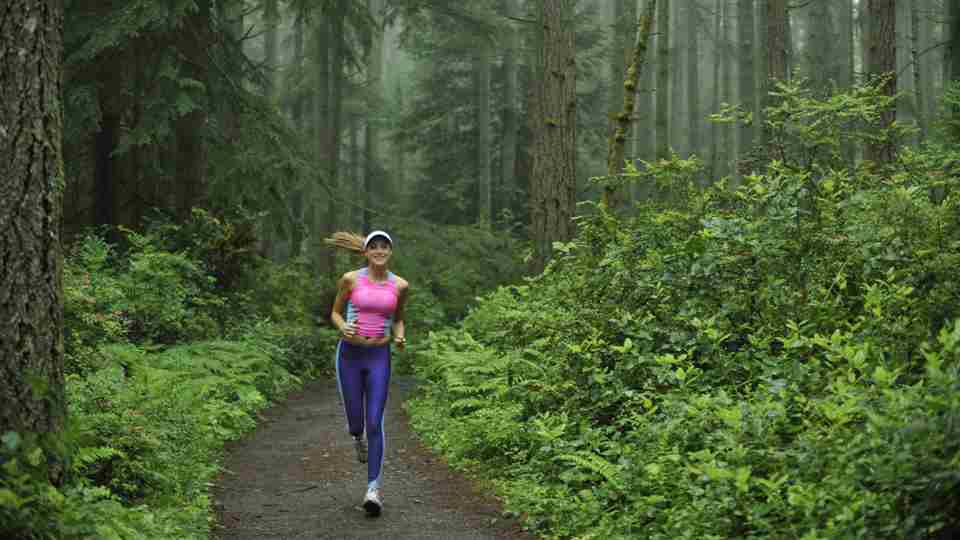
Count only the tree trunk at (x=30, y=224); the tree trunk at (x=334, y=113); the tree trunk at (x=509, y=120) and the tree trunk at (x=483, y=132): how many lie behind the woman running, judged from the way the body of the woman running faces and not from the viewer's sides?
3

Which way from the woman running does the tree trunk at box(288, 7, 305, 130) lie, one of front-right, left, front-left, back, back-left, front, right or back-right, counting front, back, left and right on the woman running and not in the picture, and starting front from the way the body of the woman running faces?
back

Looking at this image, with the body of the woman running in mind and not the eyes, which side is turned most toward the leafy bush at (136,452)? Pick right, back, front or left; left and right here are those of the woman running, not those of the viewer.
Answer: right

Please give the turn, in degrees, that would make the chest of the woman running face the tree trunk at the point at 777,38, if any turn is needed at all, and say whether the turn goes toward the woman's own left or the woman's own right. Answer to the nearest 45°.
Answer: approximately 135° to the woman's own left

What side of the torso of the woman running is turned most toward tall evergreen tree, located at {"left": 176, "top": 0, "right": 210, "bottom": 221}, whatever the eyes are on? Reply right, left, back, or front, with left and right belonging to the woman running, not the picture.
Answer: back

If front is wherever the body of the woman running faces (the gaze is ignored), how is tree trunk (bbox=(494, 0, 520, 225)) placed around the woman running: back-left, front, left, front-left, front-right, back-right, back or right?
back

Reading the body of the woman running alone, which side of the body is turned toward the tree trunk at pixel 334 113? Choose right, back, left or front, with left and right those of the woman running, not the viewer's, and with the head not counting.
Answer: back

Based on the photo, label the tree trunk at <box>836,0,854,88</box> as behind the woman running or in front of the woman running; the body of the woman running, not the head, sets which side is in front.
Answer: behind

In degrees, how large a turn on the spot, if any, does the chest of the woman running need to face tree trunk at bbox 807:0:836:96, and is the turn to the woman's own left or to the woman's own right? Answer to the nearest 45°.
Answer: approximately 135° to the woman's own left

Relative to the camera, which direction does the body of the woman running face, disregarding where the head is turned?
toward the camera

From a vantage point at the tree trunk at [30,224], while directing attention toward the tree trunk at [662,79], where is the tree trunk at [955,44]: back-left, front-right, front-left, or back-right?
front-right

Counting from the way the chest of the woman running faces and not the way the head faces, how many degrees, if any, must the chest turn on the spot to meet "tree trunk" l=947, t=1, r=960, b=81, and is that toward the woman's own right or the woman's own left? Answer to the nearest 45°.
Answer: approximately 135° to the woman's own left

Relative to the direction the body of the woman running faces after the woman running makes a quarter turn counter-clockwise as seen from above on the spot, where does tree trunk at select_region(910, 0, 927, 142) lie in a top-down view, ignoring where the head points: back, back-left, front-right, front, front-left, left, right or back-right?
front-left

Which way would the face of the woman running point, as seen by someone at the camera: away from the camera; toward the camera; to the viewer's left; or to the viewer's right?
toward the camera

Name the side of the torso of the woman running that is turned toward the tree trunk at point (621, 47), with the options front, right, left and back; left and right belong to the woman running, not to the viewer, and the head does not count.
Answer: back

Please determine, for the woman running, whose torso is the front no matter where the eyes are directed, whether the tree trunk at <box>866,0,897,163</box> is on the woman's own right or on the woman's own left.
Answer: on the woman's own left
